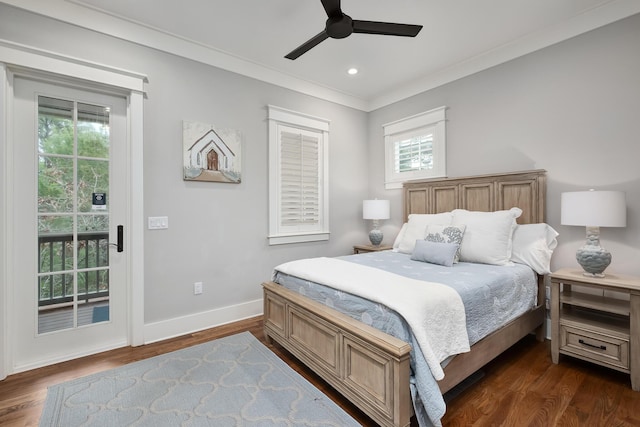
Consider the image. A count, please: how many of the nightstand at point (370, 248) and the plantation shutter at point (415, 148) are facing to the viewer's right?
0

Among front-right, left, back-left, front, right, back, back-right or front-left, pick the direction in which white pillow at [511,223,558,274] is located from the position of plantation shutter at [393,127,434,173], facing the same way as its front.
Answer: left

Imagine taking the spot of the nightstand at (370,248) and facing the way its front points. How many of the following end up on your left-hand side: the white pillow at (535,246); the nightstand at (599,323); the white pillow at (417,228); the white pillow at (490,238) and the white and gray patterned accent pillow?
5

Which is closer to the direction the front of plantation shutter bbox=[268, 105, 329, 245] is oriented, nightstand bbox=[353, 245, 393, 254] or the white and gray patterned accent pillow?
the white and gray patterned accent pillow

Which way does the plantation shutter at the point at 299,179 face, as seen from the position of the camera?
facing the viewer and to the right of the viewer

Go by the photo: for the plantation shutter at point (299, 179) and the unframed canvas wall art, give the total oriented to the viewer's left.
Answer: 0

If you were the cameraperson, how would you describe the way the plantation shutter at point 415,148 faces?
facing the viewer and to the left of the viewer

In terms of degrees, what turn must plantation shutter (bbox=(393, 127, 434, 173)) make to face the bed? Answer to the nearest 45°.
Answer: approximately 45° to its left

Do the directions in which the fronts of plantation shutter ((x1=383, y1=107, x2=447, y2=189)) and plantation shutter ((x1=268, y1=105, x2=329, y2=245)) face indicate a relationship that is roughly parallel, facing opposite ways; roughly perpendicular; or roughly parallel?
roughly perpendicular

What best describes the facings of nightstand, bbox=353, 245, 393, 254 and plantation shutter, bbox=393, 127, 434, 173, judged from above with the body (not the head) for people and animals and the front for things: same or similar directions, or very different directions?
same or similar directions

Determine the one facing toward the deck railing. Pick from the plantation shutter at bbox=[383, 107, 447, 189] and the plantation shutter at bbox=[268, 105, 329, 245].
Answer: the plantation shutter at bbox=[383, 107, 447, 189]

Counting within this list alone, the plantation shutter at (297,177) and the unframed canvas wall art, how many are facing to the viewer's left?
0

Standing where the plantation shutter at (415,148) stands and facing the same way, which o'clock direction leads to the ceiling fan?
The ceiling fan is roughly at 11 o'clock from the plantation shutter.

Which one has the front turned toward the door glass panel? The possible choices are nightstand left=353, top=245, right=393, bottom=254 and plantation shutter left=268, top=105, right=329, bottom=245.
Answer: the nightstand

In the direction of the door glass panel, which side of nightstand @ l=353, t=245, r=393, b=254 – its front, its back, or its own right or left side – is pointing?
front

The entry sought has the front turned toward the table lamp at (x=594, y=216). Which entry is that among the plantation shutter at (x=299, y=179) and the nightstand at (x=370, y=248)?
the plantation shutter

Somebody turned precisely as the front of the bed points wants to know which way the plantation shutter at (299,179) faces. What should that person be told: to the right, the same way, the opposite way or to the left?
to the left

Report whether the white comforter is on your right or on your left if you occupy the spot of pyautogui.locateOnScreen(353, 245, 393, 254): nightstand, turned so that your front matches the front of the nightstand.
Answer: on your left

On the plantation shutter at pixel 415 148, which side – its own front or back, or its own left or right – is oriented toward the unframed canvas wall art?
front

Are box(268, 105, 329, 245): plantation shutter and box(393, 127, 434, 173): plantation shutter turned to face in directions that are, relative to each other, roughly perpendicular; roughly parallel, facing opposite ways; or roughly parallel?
roughly perpendicular
